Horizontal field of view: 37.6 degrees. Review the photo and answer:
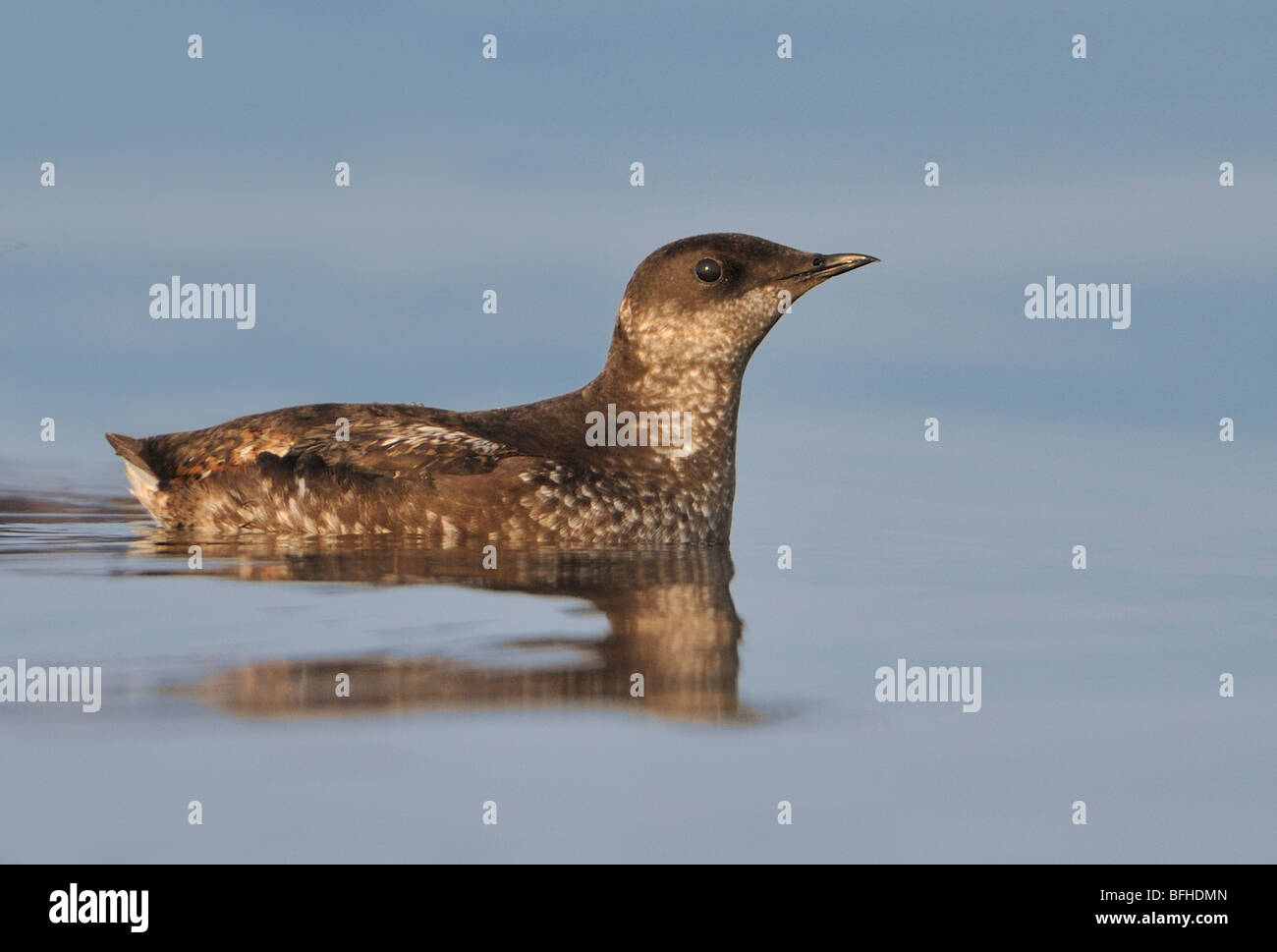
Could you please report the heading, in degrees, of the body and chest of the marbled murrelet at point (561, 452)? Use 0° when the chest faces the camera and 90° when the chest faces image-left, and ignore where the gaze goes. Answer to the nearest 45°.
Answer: approximately 270°
